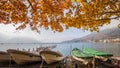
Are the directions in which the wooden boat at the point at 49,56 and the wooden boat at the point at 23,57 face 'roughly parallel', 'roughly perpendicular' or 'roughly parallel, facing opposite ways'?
roughly parallel
